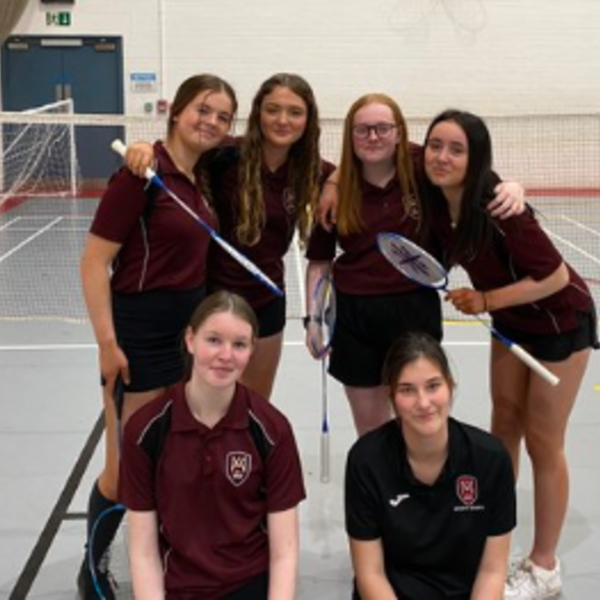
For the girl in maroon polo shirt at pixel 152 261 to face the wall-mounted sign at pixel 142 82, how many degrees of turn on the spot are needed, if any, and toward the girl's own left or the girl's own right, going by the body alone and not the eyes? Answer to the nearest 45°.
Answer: approximately 135° to the girl's own left

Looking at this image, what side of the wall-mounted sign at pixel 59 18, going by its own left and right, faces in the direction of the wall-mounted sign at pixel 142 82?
left

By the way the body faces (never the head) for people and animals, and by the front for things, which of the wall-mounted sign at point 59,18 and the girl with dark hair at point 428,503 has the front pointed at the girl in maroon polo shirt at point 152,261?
the wall-mounted sign

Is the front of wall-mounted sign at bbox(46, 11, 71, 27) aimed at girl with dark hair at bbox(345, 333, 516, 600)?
yes

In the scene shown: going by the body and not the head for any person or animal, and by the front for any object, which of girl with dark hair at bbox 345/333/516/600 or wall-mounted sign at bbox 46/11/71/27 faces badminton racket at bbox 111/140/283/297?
the wall-mounted sign

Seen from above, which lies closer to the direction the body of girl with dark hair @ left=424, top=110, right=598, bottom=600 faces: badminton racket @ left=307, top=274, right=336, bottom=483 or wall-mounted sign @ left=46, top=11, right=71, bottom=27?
the badminton racket

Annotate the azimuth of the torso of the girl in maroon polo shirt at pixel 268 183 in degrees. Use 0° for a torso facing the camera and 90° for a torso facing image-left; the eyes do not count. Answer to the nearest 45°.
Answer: approximately 0°

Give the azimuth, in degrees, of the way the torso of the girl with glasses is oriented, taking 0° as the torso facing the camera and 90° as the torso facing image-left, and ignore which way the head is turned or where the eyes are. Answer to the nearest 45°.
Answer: approximately 0°

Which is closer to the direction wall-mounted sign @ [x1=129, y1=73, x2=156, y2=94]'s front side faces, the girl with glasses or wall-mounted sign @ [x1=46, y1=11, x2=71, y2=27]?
the girl with glasses
